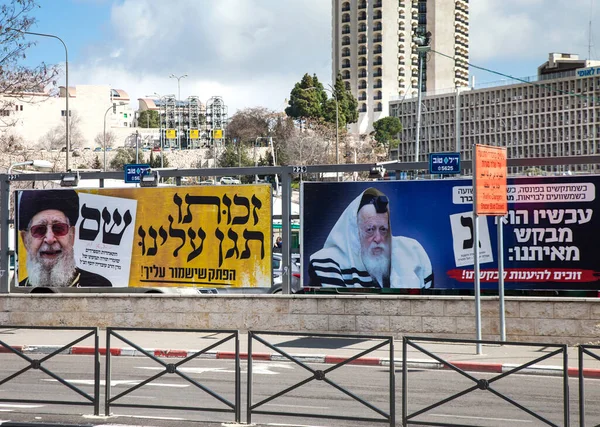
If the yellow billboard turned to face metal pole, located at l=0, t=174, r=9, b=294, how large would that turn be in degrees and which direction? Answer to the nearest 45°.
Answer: approximately 90° to its right

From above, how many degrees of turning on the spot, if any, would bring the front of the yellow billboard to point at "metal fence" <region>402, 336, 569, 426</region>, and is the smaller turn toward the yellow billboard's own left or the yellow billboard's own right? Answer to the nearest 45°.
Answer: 0° — it already faces it

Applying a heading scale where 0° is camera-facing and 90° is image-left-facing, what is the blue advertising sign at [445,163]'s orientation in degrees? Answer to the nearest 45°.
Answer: approximately 0°

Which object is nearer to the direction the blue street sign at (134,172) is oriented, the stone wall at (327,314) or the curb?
the curb

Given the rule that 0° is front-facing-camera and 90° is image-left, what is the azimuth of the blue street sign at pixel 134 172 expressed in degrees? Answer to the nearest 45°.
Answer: approximately 0°
